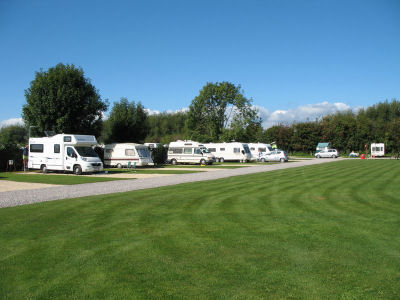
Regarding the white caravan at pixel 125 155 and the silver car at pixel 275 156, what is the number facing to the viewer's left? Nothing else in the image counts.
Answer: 1

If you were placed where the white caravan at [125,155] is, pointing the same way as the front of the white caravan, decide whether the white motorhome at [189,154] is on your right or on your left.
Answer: on your left

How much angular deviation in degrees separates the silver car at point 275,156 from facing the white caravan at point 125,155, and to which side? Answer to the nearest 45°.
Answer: approximately 45° to its left

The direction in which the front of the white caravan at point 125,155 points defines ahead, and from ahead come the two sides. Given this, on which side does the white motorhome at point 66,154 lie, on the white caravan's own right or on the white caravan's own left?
on the white caravan's own right

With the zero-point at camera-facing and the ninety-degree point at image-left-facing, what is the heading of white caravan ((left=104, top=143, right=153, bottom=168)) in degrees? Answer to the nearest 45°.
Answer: approximately 315°

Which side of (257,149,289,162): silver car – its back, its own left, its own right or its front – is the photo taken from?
left

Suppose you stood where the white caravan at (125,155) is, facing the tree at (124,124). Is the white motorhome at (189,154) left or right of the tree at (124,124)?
right

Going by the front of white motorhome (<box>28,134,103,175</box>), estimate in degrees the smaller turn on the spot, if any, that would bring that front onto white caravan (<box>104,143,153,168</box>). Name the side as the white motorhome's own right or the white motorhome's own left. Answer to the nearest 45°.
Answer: approximately 90° to the white motorhome's own left

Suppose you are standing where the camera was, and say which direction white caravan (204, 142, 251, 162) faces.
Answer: facing the viewer and to the right of the viewer

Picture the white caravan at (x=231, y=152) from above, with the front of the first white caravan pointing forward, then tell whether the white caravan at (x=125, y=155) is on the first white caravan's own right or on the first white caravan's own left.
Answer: on the first white caravan's own right
